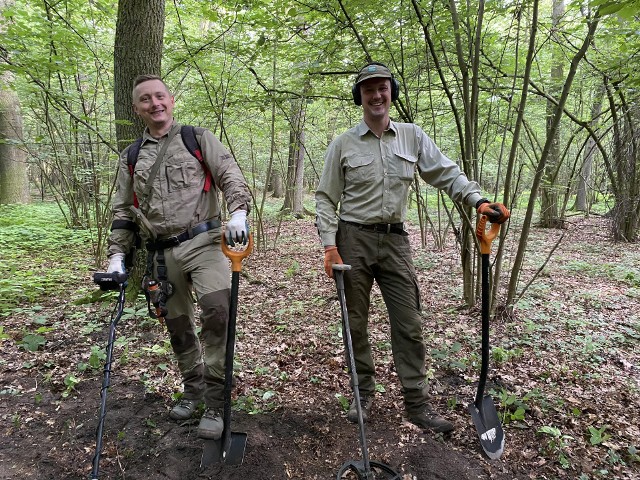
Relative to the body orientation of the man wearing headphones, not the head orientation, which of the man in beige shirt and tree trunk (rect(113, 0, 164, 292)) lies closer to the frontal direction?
the man in beige shirt

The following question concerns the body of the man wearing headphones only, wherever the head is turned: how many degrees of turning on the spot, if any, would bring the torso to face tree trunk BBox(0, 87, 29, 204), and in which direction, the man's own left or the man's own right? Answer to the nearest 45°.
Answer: approximately 135° to the man's own right

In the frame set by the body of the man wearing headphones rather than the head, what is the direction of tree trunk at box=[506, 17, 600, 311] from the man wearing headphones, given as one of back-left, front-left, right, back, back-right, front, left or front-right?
back-left

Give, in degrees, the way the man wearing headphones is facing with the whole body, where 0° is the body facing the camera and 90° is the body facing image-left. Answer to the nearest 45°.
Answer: approximately 0°

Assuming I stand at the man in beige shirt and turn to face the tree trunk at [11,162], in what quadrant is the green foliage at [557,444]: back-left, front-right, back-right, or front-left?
back-right

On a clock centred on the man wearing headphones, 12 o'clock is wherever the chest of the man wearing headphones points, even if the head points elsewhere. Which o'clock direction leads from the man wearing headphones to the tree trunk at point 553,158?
The tree trunk is roughly at 7 o'clock from the man wearing headphones.

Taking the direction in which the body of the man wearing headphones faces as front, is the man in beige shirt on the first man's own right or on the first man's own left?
on the first man's own right

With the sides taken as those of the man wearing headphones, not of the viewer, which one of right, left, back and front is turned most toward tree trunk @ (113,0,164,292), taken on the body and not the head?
right
